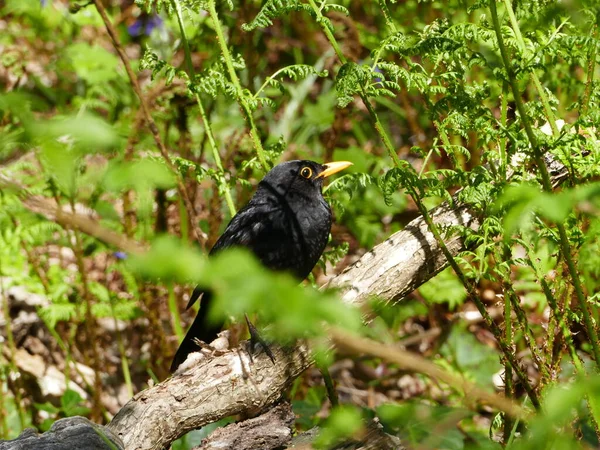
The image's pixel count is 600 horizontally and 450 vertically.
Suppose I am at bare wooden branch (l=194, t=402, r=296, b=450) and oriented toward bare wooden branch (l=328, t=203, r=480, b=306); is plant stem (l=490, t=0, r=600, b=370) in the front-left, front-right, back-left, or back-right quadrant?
front-right

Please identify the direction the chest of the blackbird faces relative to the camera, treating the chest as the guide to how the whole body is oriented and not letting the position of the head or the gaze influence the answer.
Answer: to the viewer's right

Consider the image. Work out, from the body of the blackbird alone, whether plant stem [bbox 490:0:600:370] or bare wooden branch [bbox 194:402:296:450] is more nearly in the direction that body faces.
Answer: the plant stem

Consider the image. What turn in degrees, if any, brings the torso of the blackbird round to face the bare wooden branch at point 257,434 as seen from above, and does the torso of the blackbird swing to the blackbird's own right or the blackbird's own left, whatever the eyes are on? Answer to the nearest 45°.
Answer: approximately 135° to the blackbird's own right

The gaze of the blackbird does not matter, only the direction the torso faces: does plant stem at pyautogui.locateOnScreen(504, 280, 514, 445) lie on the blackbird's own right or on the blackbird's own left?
on the blackbird's own left
